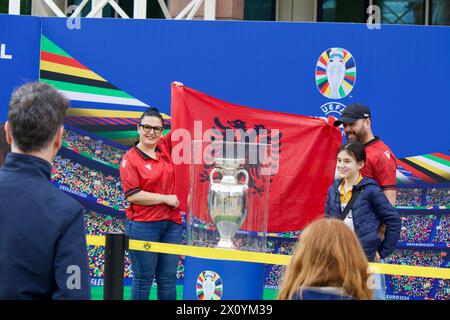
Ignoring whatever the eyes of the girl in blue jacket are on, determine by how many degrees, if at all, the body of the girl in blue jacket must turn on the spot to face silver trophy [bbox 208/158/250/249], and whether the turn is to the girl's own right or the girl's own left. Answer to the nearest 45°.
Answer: approximately 45° to the girl's own right

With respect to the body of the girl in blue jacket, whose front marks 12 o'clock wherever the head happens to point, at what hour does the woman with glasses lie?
The woman with glasses is roughly at 2 o'clock from the girl in blue jacket.

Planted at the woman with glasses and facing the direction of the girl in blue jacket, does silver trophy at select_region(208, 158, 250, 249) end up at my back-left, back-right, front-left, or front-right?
front-right

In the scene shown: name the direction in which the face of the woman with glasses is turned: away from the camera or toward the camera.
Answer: toward the camera

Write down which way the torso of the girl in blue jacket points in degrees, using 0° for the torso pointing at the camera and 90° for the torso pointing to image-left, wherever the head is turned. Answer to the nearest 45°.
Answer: approximately 45°
